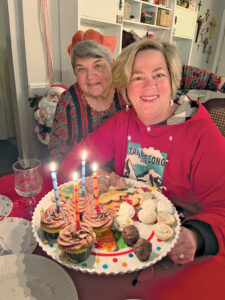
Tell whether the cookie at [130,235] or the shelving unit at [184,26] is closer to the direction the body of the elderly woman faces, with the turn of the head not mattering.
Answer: the cookie

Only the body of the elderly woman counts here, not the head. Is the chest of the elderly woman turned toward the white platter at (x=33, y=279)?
yes

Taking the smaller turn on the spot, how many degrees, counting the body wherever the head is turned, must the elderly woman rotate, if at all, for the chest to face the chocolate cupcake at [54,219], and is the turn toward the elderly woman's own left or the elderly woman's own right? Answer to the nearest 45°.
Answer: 0° — they already face it

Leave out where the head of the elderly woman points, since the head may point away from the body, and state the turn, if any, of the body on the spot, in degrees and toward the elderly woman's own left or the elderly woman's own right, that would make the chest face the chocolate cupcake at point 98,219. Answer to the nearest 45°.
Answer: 0° — they already face it

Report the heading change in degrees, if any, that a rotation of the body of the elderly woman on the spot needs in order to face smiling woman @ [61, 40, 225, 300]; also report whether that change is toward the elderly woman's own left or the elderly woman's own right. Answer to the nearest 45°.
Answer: approximately 45° to the elderly woman's own left

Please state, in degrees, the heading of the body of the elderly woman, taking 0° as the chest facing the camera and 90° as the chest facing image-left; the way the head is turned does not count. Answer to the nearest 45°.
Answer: approximately 0°

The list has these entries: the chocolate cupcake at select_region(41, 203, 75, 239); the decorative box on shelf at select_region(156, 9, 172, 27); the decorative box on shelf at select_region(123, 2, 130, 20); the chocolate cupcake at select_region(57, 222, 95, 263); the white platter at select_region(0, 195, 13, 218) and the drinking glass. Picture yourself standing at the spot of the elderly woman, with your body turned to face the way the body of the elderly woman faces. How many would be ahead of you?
4

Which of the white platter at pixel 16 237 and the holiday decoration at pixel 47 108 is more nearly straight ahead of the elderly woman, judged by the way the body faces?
the white platter

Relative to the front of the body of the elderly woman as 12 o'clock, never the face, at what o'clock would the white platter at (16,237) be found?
The white platter is roughly at 12 o'clock from the elderly woman.

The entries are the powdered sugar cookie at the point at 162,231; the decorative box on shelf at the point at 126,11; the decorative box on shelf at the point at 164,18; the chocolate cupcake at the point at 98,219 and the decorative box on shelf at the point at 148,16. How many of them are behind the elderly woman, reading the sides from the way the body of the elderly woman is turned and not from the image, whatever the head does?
3
